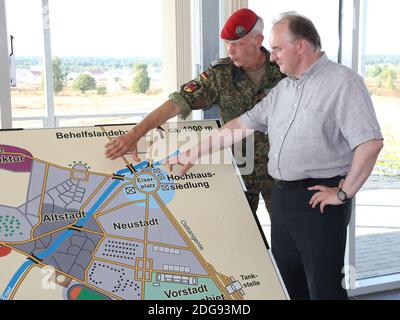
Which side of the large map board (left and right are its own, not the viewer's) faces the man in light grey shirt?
left

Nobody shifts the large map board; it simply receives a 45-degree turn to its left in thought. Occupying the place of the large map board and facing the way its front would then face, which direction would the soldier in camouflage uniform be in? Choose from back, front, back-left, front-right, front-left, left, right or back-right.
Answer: left

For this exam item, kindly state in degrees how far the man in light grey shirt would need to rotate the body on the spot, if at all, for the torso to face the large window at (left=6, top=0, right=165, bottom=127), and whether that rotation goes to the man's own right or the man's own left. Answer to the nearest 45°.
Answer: approximately 90° to the man's own right

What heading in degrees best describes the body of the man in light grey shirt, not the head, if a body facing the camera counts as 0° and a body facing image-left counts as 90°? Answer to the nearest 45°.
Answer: approximately 45°

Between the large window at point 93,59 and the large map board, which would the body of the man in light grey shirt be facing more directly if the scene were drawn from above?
the large map board

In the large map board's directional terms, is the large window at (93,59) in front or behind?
behind
